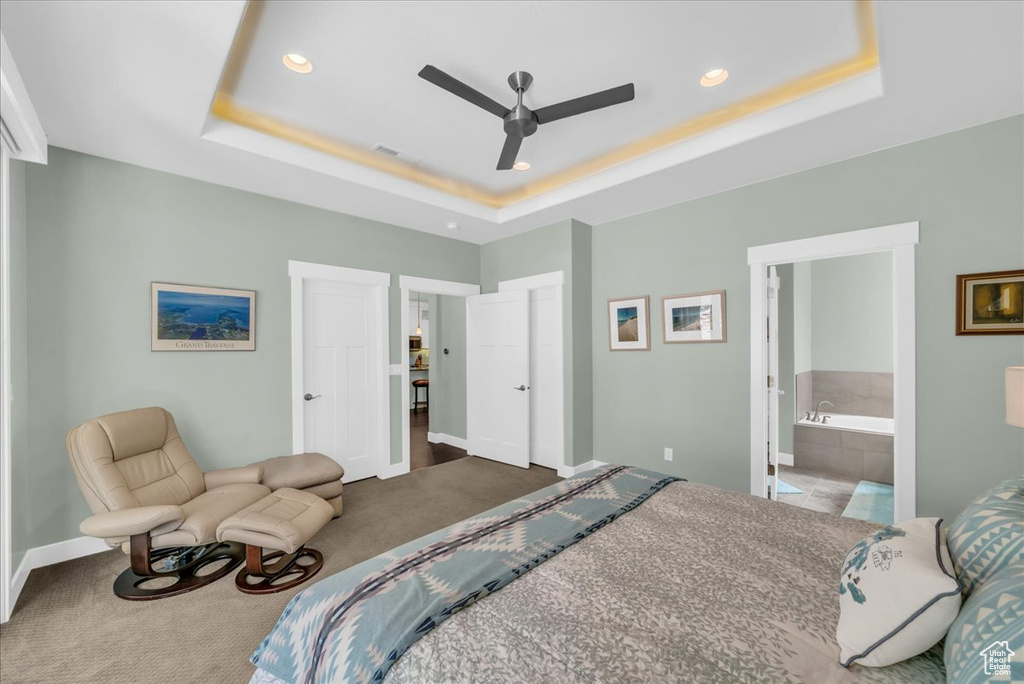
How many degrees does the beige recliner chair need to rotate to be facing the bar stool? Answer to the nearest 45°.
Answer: approximately 90° to its left

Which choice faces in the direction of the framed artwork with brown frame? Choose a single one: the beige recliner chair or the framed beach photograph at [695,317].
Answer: the beige recliner chair

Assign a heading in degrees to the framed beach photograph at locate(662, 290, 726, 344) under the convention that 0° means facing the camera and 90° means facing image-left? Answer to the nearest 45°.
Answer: approximately 45°

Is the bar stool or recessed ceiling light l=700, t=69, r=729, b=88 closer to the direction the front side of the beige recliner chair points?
the recessed ceiling light

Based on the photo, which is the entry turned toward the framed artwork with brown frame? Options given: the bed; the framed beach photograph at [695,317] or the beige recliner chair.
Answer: the beige recliner chair

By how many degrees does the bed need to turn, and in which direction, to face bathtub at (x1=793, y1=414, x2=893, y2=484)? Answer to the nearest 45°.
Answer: approximately 90° to its right

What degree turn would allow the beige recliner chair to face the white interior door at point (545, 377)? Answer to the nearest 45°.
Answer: approximately 45° to its left

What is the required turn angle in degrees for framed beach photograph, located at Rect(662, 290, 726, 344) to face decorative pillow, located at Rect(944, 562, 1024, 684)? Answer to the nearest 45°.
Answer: approximately 45° to its left

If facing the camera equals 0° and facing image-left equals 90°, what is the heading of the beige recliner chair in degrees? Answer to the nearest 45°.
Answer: approximately 315°
